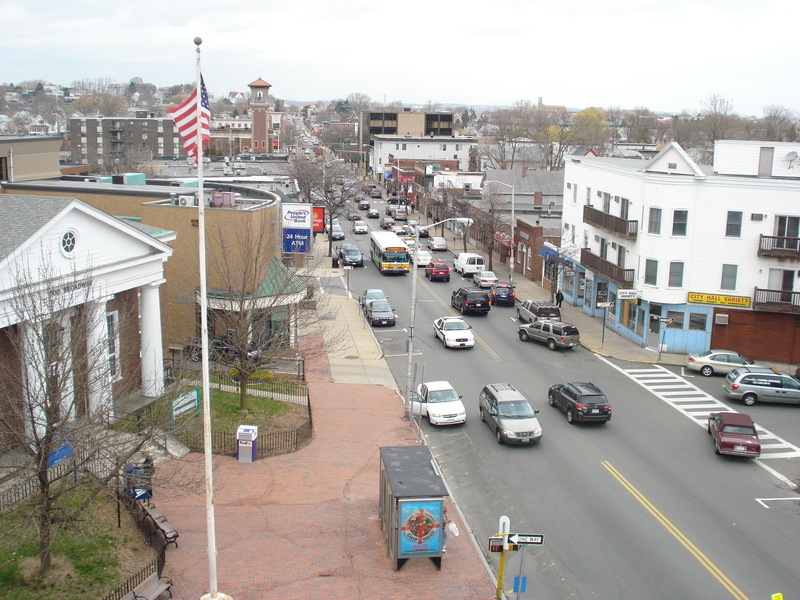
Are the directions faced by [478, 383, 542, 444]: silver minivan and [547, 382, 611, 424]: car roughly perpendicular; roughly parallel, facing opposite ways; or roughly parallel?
roughly parallel, facing opposite ways

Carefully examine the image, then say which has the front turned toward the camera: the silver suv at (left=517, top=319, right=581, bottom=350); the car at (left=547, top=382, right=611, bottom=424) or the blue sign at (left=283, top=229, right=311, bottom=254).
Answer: the blue sign

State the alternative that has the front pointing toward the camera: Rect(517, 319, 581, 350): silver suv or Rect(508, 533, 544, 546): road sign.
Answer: the road sign

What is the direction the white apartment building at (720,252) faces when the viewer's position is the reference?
facing the viewer and to the left of the viewer

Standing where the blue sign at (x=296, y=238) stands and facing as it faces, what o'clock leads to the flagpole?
The flagpole is roughly at 12 o'clock from the blue sign.

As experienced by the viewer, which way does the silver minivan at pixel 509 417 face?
facing the viewer and to the right of the viewer

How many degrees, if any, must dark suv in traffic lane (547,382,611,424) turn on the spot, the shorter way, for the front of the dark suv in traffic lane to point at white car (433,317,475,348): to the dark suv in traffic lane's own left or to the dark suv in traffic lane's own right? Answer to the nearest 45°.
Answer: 0° — it already faces it

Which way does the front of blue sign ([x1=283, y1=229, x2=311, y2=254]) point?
toward the camera

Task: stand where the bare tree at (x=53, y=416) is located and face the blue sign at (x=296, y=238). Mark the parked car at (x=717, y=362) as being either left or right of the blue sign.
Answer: right

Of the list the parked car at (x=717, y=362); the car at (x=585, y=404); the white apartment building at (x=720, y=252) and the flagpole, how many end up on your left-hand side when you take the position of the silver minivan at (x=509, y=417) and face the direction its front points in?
3

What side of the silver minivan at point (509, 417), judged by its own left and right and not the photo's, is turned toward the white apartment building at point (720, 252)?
left

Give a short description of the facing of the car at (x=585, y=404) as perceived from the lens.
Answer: facing away from the viewer and to the left of the viewer

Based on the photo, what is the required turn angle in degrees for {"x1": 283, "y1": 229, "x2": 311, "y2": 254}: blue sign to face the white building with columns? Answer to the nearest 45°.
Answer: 0° — it already faces it

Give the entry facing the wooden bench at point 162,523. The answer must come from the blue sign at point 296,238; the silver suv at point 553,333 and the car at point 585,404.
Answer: the blue sign

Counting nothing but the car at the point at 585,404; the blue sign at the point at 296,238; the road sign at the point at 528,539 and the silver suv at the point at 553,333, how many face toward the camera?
2

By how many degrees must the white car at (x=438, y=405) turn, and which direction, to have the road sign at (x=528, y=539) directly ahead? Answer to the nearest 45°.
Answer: approximately 45° to its right

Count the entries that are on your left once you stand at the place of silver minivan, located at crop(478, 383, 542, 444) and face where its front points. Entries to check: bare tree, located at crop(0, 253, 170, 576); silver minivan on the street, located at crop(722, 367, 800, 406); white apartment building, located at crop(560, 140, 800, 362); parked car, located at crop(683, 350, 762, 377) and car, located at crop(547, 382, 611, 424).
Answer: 4
